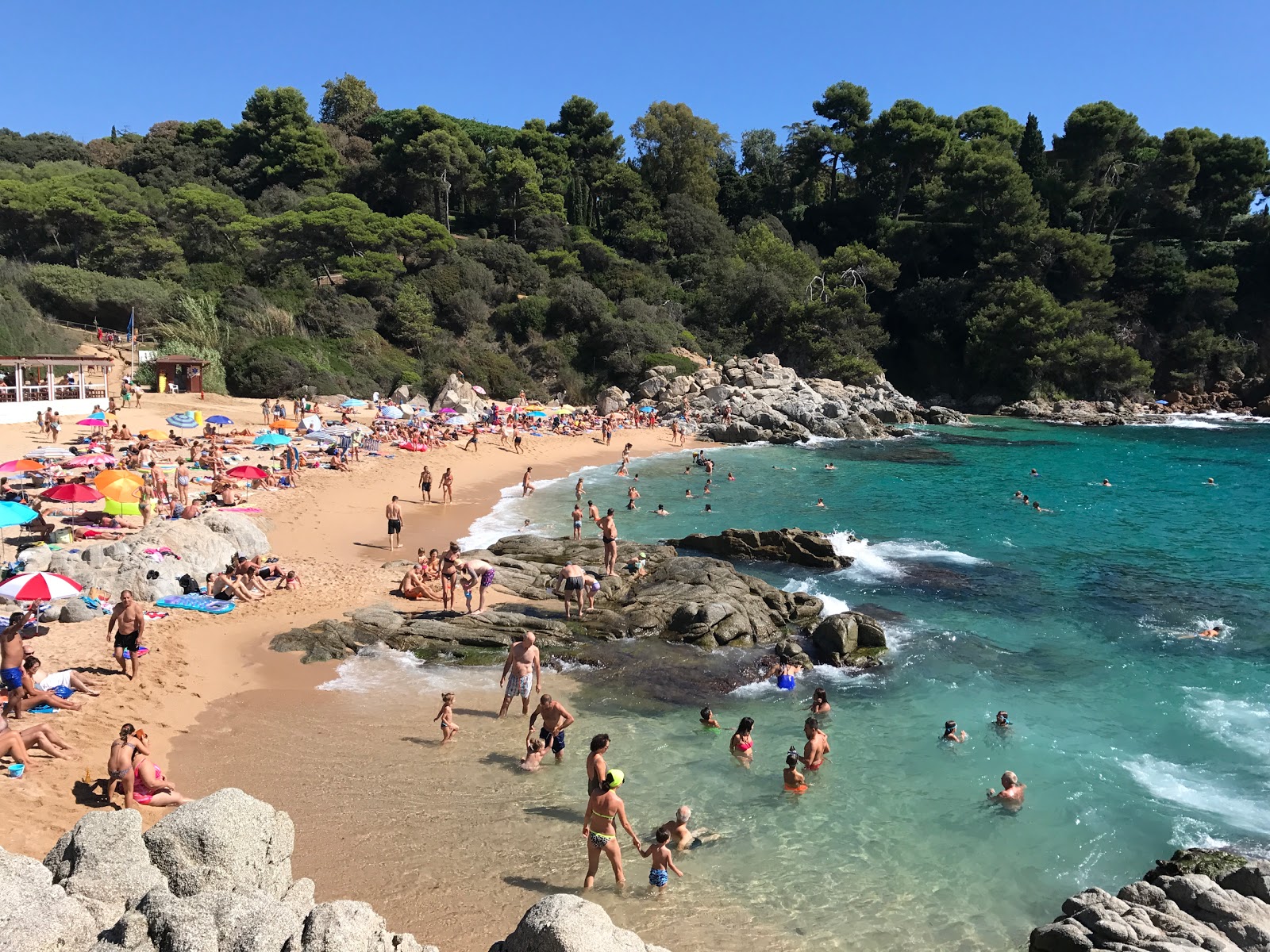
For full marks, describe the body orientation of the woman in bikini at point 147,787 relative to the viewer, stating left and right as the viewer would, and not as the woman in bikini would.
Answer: facing to the right of the viewer

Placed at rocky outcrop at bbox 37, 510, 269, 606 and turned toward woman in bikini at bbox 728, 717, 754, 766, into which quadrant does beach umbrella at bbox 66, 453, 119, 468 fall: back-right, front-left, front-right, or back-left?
back-left

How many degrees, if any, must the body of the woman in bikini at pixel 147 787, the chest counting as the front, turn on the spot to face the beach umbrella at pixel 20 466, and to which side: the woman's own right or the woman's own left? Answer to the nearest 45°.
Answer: approximately 90° to the woman's own left

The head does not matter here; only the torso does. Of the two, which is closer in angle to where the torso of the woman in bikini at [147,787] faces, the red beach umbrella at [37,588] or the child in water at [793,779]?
the child in water
